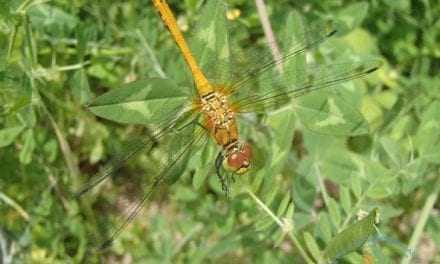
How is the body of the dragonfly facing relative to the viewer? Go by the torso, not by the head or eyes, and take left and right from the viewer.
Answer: facing the viewer and to the right of the viewer

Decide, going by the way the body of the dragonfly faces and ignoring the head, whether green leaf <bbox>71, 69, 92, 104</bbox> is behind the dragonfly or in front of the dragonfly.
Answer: behind

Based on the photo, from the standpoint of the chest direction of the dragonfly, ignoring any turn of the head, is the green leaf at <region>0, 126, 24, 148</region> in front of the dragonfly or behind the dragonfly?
behind

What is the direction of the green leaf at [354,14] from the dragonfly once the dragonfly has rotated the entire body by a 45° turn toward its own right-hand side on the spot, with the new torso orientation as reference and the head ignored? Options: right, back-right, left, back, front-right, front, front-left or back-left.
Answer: back-left

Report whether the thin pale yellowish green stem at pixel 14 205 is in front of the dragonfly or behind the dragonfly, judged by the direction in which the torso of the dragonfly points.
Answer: behind

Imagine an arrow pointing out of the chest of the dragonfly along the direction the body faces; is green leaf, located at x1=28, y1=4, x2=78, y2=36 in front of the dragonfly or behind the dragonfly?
behind

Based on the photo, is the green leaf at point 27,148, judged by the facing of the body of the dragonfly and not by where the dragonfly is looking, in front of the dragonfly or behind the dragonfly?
behind
